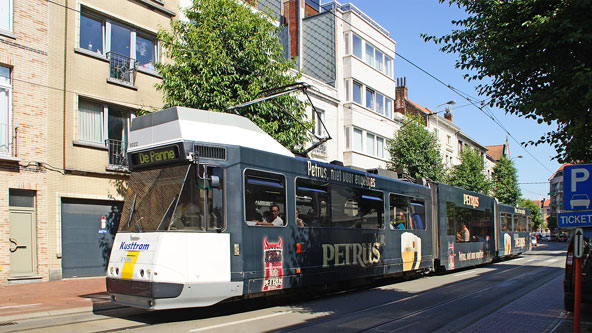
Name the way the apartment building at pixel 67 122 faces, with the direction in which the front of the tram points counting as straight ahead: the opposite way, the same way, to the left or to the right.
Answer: to the left

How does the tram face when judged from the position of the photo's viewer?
facing the viewer and to the left of the viewer

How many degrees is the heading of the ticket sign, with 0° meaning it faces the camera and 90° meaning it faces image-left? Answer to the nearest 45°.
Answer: approximately 0°

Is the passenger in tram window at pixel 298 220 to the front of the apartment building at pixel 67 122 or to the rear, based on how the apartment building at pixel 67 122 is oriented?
to the front

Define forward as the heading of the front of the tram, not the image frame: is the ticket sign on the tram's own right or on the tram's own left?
on the tram's own left

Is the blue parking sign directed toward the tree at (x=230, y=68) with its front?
no

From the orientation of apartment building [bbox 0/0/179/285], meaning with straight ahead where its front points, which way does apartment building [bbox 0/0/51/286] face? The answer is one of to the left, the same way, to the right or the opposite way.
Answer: the same way

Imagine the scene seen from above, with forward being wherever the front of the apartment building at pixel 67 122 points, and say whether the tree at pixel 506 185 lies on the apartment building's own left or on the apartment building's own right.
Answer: on the apartment building's own left

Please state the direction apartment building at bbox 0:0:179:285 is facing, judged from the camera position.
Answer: facing the viewer and to the right of the viewer

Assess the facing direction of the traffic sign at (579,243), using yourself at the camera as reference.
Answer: facing the viewer

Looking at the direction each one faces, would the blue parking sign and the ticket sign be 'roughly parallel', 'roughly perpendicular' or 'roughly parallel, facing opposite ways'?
roughly parallel

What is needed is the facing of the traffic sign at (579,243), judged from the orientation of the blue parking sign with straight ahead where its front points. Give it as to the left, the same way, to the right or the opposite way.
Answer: the same way

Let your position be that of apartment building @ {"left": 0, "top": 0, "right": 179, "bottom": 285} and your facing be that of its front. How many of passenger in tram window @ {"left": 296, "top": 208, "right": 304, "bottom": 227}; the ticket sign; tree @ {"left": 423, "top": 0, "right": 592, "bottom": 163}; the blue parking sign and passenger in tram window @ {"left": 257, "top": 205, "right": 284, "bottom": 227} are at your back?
0

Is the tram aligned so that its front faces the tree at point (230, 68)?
no

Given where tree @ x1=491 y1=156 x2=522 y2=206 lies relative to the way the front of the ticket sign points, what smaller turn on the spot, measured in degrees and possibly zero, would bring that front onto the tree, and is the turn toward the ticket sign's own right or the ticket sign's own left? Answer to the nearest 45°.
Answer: approximately 180°

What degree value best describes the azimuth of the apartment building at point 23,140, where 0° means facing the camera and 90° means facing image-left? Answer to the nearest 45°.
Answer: approximately 315°
